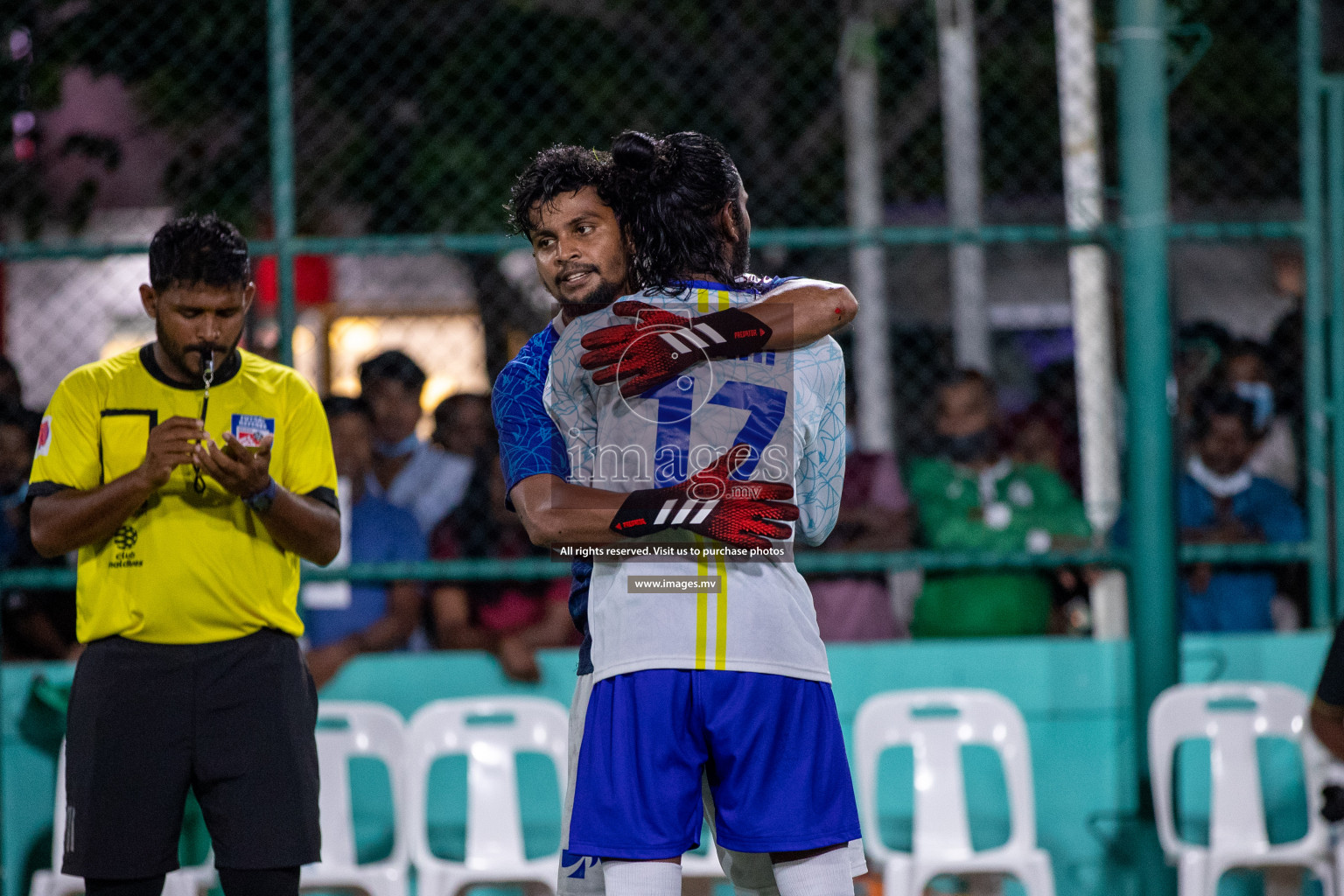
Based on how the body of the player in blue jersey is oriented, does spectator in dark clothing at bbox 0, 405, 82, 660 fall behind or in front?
behind

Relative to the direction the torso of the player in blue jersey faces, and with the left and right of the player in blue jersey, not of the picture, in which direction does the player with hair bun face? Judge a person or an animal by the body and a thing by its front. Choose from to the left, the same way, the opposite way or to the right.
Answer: the opposite way

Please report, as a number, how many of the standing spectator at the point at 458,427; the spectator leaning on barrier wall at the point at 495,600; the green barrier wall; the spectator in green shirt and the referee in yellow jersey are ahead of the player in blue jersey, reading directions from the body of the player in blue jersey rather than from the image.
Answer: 0

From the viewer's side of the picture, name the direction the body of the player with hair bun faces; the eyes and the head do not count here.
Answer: away from the camera

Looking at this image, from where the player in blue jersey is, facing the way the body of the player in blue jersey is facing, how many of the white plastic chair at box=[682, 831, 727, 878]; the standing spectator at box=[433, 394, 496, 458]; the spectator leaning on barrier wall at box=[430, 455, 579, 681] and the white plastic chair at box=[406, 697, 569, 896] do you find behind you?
4

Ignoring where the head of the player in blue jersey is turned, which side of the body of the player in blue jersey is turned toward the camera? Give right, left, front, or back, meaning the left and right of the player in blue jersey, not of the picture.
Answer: front

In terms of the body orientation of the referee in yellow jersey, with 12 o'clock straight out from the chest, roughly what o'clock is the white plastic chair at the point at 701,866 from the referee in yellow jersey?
The white plastic chair is roughly at 8 o'clock from the referee in yellow jersey.

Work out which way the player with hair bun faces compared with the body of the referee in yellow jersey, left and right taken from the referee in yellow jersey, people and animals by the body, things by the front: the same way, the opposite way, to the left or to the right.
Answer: the opposite way

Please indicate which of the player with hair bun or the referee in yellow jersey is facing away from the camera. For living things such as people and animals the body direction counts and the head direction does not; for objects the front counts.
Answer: the player with hair bun

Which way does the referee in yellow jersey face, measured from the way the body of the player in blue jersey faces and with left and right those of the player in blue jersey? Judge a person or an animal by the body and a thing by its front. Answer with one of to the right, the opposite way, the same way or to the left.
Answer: the same way

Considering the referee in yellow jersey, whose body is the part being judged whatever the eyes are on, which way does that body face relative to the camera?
toward the camera

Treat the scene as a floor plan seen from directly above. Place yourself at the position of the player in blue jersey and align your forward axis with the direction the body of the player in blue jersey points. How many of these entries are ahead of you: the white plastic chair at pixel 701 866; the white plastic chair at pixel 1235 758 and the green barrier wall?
0

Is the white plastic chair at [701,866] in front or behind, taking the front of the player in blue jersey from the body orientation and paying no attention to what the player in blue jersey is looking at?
behind

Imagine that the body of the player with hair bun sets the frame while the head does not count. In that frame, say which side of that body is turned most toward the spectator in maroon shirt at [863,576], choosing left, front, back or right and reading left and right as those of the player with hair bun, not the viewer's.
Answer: front

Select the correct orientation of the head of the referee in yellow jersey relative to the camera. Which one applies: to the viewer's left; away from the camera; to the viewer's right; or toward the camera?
toward the camera

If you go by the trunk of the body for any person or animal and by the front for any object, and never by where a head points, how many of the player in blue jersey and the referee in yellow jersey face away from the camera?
0
